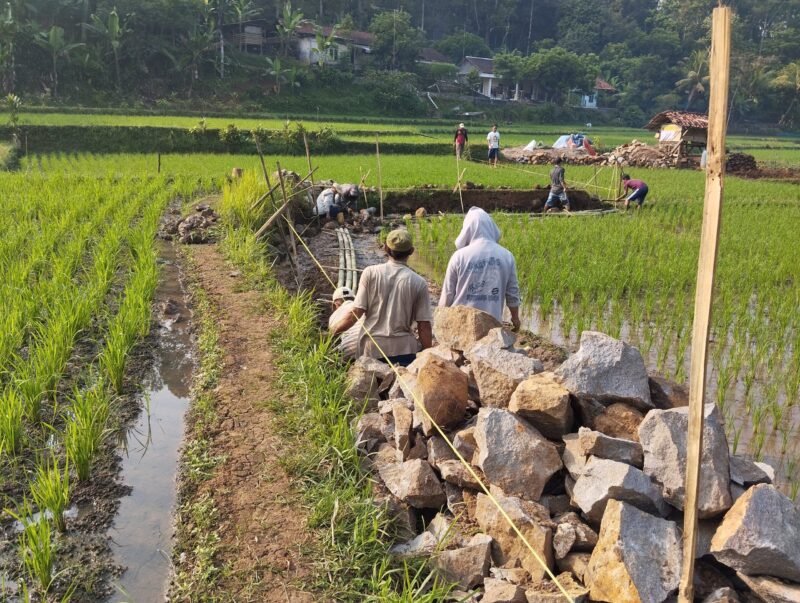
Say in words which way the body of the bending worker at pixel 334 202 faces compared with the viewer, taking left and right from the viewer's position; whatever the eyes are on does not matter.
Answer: facing to the right of the viewer

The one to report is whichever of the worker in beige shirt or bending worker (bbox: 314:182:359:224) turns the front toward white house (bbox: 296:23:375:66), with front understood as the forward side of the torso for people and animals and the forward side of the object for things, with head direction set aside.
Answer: the worker in beige shirt

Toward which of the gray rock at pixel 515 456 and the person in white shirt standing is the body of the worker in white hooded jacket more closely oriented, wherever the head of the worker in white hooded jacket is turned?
the person in white shirt standing

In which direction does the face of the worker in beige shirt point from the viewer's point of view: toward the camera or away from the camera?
away from the camera

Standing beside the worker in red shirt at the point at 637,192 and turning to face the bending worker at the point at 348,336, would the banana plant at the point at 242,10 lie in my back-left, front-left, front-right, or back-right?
back-right

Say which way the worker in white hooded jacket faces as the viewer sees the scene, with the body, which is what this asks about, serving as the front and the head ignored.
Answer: away from the camera

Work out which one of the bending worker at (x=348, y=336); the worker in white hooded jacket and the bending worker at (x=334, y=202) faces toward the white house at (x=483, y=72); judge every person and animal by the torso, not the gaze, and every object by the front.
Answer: the worker in white hooded jacket

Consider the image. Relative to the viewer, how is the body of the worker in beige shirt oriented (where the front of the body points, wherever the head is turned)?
away from the camera

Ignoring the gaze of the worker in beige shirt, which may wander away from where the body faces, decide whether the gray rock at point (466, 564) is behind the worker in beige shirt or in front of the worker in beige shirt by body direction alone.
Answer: behind
